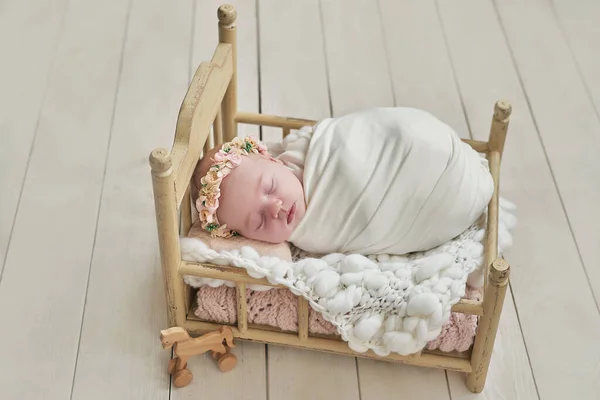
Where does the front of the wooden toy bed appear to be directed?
to the viewer's right

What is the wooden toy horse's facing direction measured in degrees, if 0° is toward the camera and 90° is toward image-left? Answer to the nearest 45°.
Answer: approximately 45°
